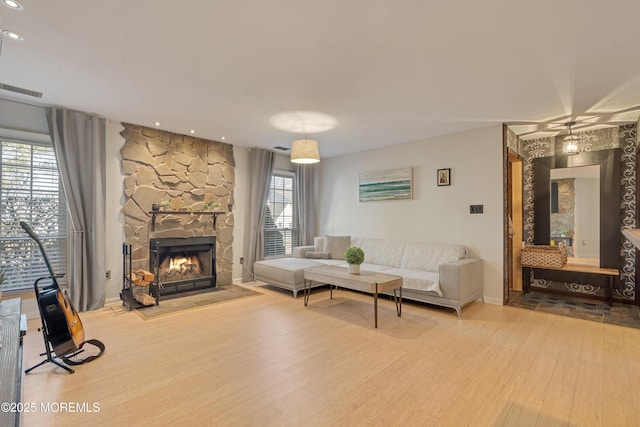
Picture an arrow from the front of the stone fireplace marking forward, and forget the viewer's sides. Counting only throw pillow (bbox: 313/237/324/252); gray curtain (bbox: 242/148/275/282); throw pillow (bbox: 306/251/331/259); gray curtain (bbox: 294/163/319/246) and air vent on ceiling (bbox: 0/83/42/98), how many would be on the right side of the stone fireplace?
1

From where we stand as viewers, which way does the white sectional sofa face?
facing the viewer and to the left of the viewer

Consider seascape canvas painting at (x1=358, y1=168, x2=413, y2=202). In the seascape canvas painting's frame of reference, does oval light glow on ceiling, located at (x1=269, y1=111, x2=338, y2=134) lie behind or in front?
in front

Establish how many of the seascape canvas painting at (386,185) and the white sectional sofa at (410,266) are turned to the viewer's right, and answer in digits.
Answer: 0

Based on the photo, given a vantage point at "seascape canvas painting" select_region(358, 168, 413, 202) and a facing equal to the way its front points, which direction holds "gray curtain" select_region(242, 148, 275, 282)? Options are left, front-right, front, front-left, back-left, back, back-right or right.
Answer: front-right

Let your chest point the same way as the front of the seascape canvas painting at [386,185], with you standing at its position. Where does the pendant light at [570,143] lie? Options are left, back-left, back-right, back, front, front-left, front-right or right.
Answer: back-left

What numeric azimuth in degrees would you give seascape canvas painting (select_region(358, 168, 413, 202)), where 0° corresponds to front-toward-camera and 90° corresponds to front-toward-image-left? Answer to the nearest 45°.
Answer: approximately 45°

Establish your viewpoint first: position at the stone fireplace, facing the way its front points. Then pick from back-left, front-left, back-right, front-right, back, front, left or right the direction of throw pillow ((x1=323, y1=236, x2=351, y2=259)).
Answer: front-left

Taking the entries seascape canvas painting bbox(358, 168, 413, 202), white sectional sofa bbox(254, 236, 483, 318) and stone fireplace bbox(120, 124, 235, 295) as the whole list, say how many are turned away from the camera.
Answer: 0

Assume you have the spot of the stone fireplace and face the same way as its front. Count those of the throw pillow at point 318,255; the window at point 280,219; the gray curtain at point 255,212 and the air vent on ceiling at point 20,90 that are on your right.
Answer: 1

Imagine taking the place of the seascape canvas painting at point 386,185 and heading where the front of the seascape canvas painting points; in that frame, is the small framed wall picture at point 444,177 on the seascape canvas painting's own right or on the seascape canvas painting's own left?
on the seascape canvas painting's own left

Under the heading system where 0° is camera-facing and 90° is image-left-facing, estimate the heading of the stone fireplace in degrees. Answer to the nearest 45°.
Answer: approximately 315°
